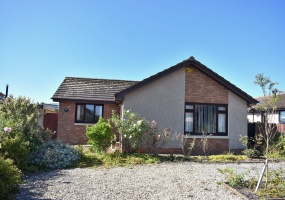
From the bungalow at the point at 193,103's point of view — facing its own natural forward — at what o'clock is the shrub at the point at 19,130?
The shrub is roughly at 2 o'clock from the bungalow.

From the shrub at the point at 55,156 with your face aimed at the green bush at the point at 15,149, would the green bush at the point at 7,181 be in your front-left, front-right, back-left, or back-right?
front-left

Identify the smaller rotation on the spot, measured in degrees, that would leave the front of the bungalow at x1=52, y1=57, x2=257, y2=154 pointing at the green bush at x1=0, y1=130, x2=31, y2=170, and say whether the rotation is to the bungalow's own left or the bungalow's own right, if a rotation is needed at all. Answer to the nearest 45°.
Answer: approximately 45° to the bungalow's own right

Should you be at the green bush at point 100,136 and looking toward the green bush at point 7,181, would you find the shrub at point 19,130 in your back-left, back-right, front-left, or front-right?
front-right

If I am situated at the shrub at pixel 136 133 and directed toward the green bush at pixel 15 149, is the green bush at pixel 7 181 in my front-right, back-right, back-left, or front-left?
front-left

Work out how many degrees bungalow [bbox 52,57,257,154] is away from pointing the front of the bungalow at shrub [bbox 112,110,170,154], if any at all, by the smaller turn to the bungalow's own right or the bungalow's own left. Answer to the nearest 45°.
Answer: approximately 45° to the bungalow's own right

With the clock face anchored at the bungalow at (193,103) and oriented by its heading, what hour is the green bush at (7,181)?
The green bush is roughly at 1 o'clock from the bungalow.

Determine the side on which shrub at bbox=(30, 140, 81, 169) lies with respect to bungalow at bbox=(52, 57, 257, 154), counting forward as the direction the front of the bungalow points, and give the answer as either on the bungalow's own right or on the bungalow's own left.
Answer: on the bungalow's own right

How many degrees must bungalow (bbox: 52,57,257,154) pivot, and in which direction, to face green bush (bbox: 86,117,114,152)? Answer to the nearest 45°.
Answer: approximately 45° to its right

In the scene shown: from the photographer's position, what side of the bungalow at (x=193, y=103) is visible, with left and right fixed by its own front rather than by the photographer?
front
